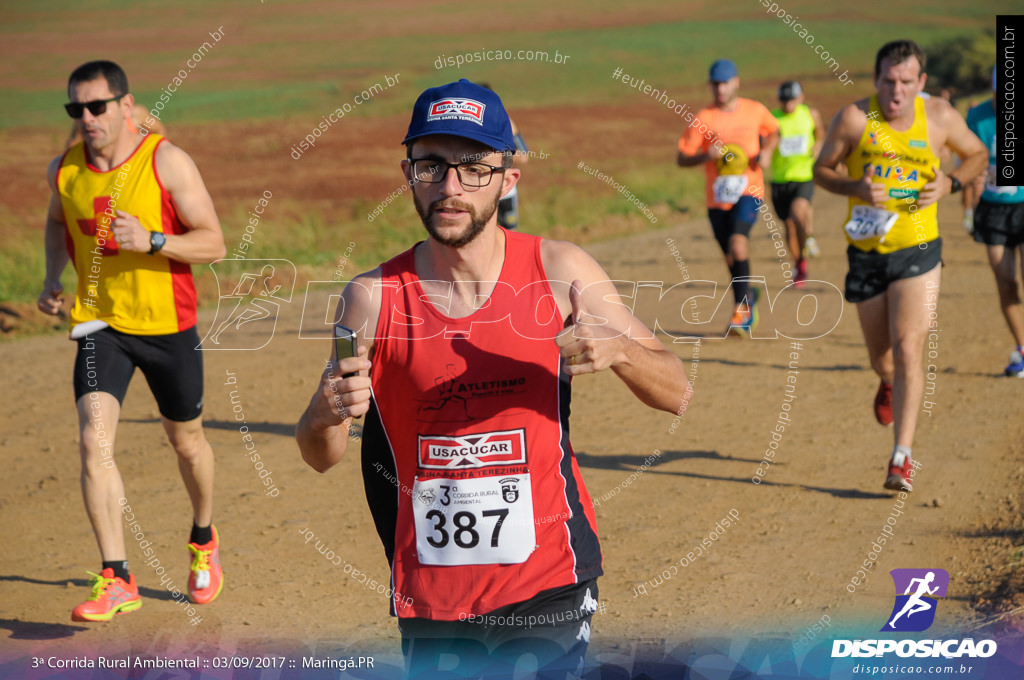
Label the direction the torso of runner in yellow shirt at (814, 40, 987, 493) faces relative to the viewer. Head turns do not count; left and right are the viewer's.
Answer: facing the viewer

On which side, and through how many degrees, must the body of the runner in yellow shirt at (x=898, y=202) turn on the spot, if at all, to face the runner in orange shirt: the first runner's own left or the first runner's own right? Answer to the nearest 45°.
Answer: approximately 180°

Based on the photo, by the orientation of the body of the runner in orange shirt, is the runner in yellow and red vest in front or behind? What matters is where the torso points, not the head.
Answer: in front

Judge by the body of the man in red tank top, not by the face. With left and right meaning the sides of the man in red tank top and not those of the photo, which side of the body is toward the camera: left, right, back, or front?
front

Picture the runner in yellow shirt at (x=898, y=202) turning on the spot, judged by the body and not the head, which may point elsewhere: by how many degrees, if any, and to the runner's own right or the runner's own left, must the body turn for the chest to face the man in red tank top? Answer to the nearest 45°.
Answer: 0° — they already face them

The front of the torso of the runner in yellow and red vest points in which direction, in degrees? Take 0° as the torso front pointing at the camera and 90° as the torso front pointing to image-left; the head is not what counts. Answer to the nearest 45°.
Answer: approximately 45°

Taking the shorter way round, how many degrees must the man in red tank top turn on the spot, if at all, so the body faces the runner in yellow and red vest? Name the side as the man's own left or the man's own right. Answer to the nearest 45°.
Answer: approximately 135° to the man's own right

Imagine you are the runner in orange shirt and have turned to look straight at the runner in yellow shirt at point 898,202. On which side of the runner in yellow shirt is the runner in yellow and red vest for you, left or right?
right

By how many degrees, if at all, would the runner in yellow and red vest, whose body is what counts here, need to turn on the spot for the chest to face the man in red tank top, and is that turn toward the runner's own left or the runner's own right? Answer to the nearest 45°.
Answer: approximately 45° to the runner's own left

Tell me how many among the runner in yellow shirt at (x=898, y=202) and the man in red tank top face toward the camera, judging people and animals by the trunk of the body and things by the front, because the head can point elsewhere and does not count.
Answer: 2
